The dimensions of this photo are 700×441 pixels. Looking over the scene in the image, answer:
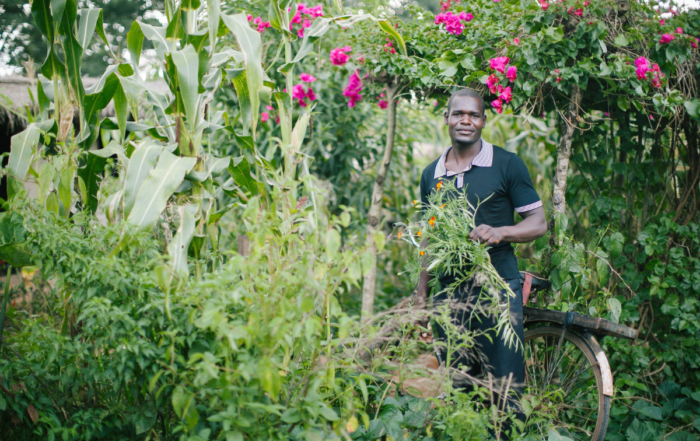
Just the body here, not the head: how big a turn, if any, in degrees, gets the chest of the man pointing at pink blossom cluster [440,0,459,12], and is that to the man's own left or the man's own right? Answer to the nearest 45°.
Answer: approximately 135° to the man's own right

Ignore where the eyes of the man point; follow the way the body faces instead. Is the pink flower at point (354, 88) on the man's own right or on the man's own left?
on the man's own right

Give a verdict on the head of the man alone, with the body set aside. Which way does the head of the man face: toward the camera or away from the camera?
toward the camera

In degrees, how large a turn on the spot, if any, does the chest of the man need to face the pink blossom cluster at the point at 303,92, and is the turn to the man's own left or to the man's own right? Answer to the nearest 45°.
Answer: approximately 90° to the man's own right

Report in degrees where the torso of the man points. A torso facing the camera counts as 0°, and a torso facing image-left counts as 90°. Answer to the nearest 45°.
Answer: approximately 45°
